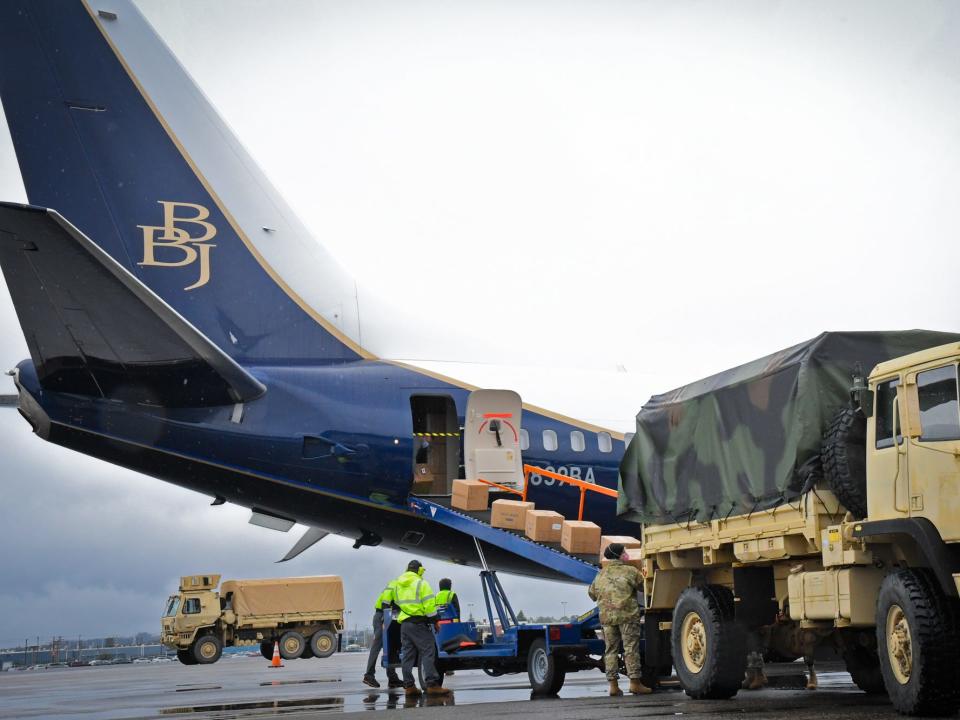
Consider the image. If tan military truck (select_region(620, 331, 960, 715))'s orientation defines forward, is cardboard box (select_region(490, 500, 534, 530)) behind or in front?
behind

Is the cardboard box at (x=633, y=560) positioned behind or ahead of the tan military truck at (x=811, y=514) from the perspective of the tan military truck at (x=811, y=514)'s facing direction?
behind

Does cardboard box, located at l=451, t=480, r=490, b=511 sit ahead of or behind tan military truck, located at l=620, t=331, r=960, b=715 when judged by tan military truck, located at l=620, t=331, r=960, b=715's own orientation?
behind

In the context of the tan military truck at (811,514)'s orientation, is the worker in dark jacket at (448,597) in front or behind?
behind

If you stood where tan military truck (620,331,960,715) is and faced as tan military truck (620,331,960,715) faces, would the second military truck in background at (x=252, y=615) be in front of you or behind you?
behind

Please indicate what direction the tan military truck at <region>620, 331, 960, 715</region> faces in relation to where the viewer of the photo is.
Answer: facing the viewer and to the right of the viewer

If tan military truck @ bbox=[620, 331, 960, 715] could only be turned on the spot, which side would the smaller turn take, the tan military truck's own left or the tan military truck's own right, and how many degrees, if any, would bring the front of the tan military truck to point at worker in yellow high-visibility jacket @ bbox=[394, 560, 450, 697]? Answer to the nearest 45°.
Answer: approximately 180°

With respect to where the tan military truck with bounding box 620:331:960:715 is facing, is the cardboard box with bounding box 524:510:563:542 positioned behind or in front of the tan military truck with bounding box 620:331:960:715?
behind
